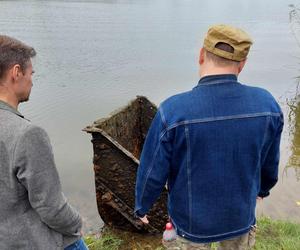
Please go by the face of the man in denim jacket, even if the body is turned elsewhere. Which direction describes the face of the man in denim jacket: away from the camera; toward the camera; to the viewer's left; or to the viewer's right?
away from the camera

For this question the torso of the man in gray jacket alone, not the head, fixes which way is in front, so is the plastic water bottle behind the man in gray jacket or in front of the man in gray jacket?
in front

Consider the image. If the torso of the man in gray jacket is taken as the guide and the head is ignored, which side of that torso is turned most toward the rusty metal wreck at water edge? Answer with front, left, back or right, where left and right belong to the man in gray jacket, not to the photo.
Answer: front

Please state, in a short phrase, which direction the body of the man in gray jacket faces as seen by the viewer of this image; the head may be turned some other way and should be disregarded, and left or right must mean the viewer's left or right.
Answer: facing away from the viewer and to the right of the viewer

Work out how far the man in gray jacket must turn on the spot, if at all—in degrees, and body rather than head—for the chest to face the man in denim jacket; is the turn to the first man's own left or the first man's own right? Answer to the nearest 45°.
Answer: approximately 45° to the first man's own right
